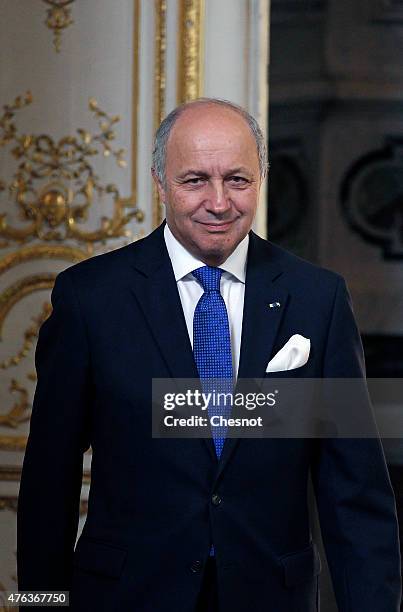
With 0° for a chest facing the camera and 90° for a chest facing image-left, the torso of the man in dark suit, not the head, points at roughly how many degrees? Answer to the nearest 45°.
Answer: approximately 0°
